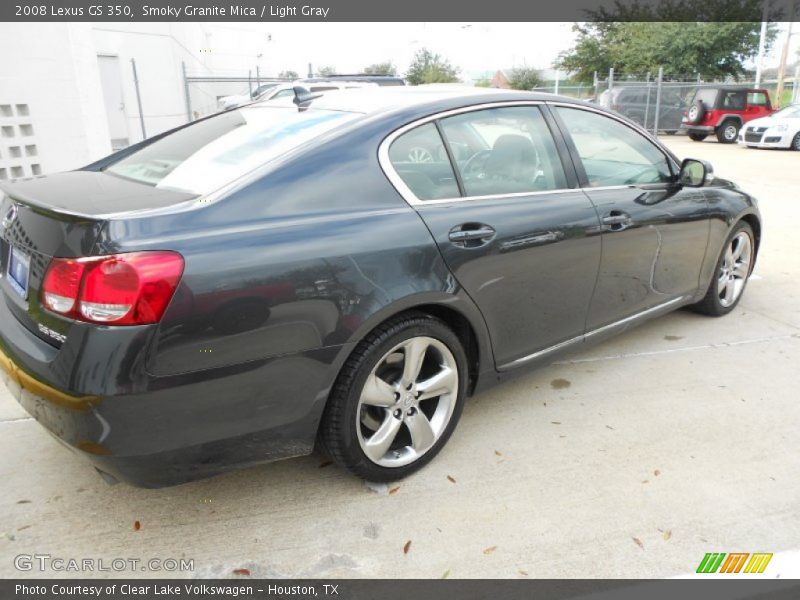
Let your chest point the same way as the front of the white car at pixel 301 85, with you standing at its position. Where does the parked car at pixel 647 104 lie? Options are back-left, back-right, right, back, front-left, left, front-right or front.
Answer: back

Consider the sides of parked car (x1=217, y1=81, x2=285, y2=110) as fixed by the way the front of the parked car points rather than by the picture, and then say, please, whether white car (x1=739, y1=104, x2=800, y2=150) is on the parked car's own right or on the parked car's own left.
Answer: on the parked car's own left

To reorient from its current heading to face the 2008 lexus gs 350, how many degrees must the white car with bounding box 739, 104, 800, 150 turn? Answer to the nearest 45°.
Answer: approximately 45° to its left

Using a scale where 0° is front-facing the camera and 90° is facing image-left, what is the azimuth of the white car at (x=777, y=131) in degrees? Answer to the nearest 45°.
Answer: approximately 45°

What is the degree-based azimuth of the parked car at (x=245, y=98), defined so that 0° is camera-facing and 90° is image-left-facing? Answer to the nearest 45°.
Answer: approximately 45°

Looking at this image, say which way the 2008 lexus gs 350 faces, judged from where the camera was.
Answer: facing away from the viewer and to the right of the viewer

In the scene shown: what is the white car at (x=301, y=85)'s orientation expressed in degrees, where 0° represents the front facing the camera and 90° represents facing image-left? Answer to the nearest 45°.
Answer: approximately 45°

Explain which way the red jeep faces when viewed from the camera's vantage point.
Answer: facing away from the viewer and to the right of the viewer

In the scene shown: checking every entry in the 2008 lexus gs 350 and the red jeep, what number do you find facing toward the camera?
0

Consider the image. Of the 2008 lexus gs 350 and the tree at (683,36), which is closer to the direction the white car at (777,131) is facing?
the 2008 lexus gs 350
